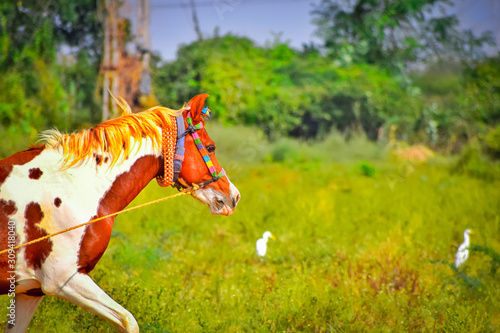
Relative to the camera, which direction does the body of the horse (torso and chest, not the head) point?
to the viewer's right
